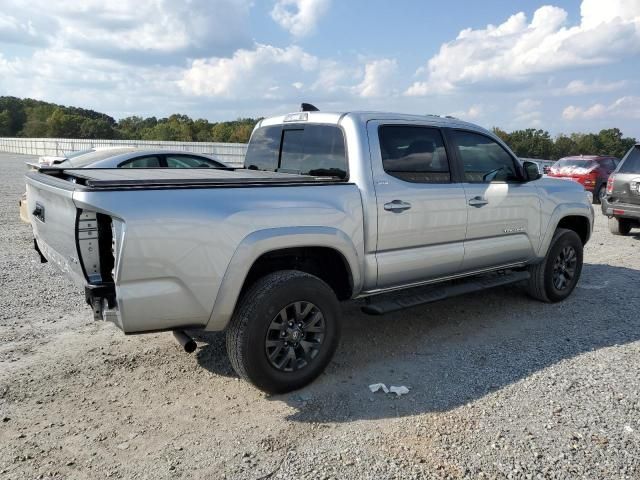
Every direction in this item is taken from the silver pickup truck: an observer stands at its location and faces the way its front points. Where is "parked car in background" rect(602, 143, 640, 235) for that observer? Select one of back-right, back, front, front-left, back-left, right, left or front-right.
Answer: front

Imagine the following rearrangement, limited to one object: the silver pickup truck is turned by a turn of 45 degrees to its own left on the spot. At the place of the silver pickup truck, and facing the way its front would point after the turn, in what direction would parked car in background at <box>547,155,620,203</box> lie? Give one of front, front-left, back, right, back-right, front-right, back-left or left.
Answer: front-right

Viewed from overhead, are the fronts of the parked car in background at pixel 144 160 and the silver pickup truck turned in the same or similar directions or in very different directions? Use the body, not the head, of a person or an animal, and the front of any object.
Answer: same or similar directions

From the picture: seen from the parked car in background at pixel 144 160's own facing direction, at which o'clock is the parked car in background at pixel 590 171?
the parked car in background at pixel 590 171 is roughly at 1 o'clock from the parked car in background at pixel 144 160.

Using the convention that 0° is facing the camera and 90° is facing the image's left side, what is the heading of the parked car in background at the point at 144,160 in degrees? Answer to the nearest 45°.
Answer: approximately 225°

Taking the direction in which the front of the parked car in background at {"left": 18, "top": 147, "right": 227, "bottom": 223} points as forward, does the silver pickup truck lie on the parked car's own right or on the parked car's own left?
on the parked car's own right

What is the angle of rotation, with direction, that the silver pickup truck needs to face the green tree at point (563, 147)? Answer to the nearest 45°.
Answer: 0° — it already faces it

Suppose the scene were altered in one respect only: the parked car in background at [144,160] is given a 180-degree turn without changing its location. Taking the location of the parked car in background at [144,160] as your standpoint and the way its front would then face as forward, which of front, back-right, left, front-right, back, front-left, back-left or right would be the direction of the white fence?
back-right

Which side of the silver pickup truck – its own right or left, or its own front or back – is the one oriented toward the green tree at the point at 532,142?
front

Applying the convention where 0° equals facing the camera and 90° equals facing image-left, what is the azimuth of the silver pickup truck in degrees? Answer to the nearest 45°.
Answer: approximately 225°

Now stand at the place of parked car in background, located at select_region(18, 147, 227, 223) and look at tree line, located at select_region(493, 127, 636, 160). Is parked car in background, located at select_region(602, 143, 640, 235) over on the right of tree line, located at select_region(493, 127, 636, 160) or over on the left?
right

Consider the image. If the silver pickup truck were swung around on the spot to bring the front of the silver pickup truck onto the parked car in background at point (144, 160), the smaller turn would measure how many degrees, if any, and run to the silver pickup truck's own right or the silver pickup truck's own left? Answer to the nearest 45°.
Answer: approximately 90° to the silver pickup truck's own left

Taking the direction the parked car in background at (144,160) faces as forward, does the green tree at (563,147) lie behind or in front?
in front

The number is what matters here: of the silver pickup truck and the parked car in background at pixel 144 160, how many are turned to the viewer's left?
0
